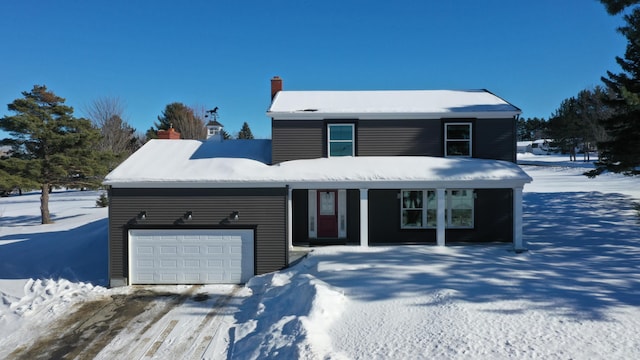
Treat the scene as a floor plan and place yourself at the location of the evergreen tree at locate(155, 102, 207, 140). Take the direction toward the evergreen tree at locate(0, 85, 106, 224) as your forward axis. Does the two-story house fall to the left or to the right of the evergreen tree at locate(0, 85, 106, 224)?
left

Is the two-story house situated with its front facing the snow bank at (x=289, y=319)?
yes

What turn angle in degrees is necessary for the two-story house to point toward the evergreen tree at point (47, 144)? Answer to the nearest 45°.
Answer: approximately 135° to its right

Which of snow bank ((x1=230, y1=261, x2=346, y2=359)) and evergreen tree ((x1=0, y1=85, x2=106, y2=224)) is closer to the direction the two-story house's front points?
the snow bank

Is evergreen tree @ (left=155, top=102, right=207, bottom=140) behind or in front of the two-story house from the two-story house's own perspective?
behind

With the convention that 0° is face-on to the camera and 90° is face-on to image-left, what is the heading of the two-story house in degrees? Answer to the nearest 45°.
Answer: approximately 0°

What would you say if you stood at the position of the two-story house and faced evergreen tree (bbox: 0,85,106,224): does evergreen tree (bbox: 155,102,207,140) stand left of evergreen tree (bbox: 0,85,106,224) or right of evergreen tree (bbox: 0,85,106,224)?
right

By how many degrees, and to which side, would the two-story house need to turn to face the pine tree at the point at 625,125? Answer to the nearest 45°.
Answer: approximately 90° to its left

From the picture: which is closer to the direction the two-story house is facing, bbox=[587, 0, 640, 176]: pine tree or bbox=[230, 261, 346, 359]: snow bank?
the snow bank

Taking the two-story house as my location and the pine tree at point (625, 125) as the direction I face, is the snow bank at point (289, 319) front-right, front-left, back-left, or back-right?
back-right
